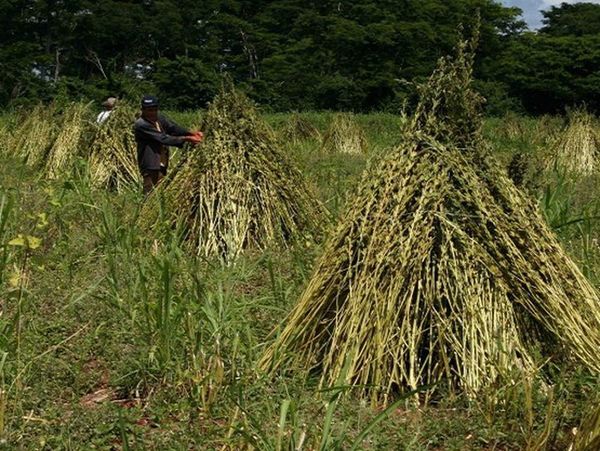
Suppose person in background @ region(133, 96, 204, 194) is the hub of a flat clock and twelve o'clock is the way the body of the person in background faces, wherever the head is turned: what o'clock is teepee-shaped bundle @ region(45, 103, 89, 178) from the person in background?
The teepee-shaped bundle is roughly at 7 o'clock from the person in background.

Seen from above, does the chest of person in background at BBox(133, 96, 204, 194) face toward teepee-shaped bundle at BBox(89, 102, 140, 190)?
no

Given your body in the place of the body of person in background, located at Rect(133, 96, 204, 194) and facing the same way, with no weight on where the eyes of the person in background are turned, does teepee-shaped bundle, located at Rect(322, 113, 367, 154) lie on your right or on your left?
on your left

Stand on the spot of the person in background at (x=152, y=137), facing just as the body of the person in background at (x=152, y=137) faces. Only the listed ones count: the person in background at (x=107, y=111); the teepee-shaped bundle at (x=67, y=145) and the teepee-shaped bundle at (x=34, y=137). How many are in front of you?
0

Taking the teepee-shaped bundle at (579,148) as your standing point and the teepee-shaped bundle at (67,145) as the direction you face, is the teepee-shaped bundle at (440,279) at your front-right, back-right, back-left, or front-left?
front-left

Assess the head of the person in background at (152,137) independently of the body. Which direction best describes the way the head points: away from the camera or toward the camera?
toward the camera

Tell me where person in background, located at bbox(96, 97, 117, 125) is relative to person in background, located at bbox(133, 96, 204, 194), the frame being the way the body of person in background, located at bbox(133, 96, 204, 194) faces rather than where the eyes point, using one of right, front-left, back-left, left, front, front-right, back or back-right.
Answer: back-left

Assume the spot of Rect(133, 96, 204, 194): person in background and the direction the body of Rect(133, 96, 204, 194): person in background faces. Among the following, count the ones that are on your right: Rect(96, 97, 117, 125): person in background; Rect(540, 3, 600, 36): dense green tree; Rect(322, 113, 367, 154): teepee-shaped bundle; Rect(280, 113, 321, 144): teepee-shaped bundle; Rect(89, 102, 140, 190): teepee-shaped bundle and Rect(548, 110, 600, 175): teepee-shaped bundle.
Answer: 0

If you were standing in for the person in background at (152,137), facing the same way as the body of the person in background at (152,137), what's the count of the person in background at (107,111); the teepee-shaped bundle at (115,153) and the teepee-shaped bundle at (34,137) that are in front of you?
0

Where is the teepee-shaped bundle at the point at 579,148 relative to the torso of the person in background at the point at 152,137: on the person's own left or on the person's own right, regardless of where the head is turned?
on the person's own left

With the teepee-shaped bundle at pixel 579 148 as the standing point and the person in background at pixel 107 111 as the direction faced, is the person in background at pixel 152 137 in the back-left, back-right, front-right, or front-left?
front-left

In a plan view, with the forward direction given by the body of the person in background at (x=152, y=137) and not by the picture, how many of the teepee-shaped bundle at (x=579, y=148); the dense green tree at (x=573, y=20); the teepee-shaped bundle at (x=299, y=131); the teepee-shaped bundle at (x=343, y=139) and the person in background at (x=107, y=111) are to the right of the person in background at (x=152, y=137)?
0

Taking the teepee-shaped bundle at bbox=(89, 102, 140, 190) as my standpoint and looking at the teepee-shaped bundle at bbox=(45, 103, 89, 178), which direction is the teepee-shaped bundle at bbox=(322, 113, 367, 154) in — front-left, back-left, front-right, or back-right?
front-right

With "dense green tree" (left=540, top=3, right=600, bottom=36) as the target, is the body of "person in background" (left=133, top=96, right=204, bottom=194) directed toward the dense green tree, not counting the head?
no

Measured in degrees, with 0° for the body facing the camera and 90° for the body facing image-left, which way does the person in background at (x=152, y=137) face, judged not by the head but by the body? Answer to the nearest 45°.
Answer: approximately 315°

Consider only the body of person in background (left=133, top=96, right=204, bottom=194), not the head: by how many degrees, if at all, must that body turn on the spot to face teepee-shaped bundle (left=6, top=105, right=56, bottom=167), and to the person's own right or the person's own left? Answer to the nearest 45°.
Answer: approximately 135° to the person's own left
